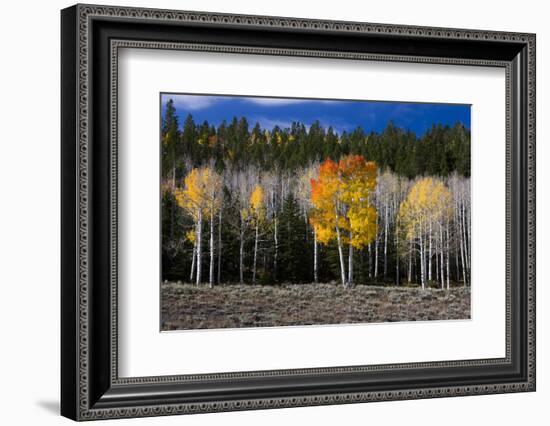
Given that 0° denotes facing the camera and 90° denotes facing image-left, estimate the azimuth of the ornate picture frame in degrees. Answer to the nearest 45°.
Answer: approximately 315°
